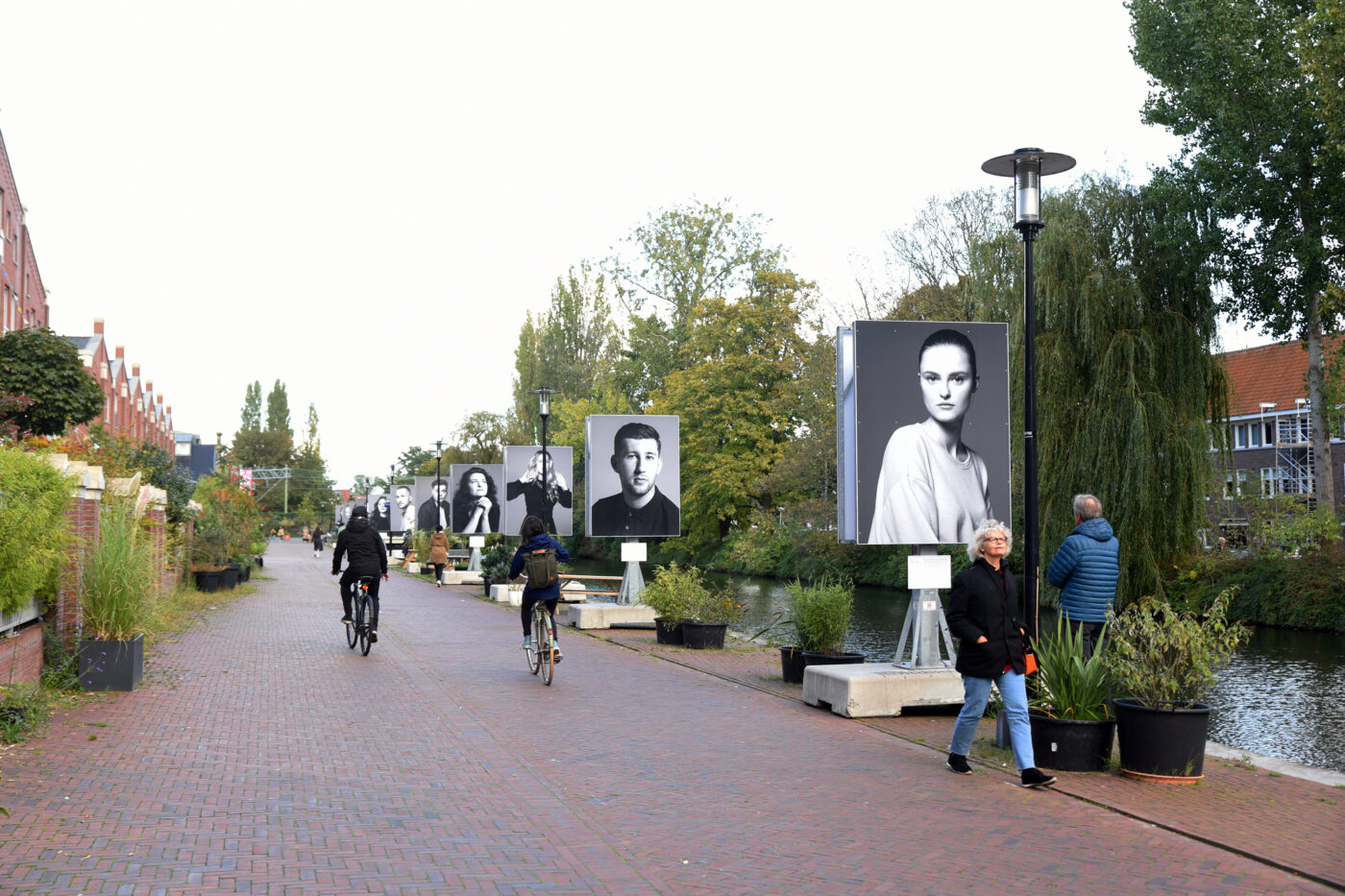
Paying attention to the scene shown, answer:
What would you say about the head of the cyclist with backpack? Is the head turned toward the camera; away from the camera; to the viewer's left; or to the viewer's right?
away from the camera

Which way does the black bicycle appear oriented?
away from the camera

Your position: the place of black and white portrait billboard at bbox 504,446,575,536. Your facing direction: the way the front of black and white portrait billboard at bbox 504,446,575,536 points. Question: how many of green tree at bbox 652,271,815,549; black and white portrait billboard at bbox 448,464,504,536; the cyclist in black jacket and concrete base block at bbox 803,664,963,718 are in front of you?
2

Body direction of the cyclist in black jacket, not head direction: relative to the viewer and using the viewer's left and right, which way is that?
facing away from the viewer

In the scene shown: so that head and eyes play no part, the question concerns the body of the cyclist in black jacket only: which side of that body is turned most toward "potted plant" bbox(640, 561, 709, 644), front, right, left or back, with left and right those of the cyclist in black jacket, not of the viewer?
right

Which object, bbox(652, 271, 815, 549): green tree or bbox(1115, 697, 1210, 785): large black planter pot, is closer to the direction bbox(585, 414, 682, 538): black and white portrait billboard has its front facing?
the large black planter pot

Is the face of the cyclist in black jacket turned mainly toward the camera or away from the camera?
away from the camera

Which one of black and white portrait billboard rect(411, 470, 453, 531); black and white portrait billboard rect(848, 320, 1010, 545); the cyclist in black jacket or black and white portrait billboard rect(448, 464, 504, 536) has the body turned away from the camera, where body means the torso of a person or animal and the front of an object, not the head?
the cyclist in black jacket

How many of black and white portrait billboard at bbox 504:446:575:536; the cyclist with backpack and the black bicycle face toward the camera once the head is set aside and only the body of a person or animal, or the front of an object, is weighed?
1

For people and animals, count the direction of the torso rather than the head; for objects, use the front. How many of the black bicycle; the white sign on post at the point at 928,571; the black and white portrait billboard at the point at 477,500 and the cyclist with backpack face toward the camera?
2

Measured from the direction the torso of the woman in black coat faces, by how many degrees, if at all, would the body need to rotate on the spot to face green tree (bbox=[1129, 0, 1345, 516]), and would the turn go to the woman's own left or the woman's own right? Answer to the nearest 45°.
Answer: approximately 135° to the woman's own left

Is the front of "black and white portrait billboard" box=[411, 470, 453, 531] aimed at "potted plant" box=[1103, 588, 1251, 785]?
yes

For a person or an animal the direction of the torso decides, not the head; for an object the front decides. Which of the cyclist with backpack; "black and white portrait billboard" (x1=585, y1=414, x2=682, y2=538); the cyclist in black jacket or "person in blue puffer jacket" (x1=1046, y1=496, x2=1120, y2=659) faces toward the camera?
the black and white portrait billboard

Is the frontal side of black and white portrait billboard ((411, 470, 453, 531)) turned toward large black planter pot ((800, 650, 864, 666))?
yes
